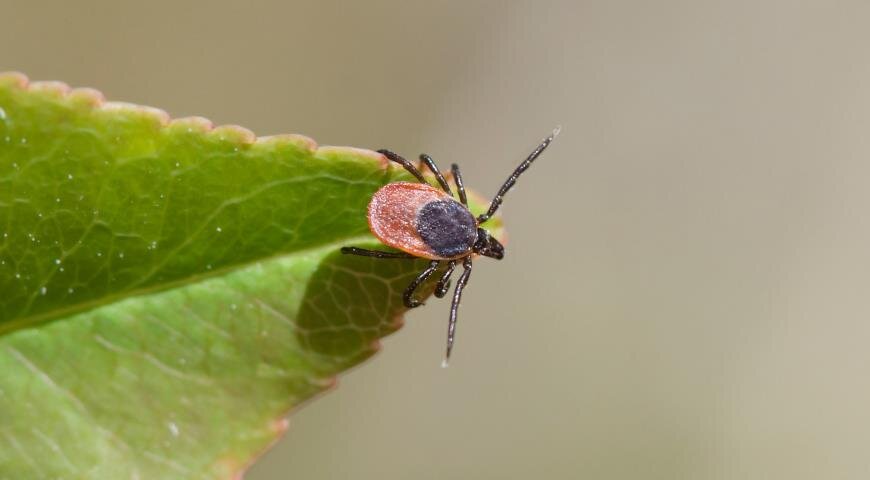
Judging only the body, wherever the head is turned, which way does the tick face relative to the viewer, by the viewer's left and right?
facing to the right of the viewer
